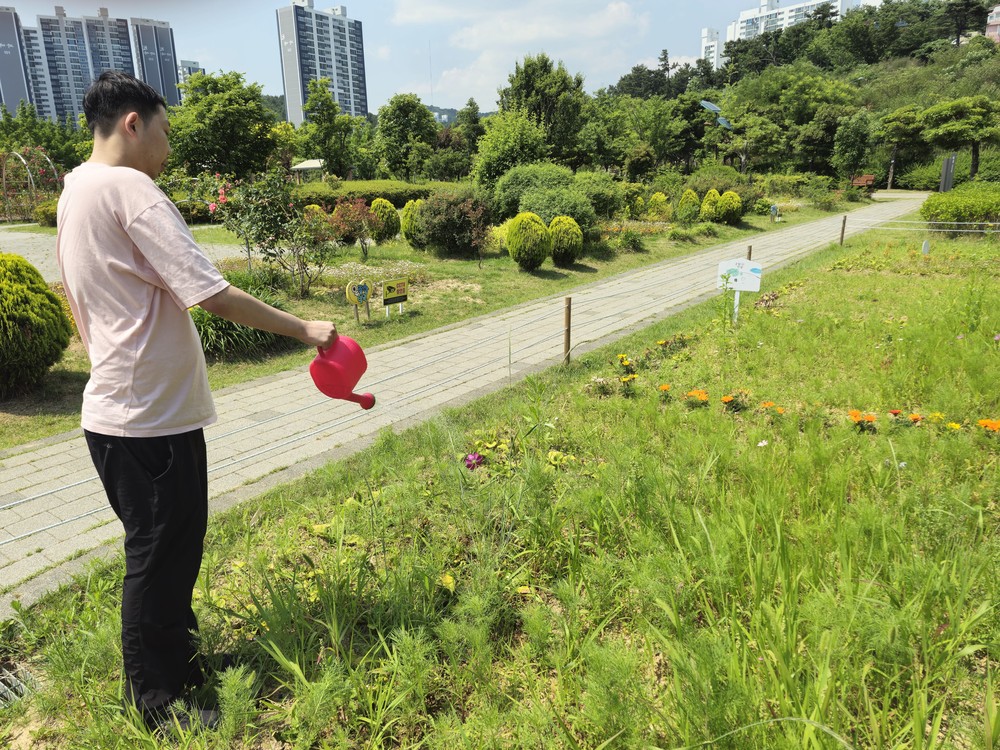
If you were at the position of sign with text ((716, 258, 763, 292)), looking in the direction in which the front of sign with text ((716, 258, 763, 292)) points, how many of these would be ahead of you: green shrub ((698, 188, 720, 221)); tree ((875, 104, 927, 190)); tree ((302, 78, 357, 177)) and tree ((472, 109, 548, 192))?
0

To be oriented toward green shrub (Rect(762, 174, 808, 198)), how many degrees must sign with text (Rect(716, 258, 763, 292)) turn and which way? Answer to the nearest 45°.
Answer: approximately 180°

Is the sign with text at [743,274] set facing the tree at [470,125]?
no

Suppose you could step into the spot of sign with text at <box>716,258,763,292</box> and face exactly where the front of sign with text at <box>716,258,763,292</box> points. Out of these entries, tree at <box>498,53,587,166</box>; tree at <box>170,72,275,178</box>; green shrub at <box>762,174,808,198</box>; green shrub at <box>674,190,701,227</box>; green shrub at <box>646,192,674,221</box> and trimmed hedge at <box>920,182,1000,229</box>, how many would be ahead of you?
0

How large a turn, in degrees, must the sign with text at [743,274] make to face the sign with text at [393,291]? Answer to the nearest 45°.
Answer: approximately 90° to its right

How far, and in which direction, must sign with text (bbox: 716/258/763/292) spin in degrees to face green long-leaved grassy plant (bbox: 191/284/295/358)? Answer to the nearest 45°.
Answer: approximately 90° to its right

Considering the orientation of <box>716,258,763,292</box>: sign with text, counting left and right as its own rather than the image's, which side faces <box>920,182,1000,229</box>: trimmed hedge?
back

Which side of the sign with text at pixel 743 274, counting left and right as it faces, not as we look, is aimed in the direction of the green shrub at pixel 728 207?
back

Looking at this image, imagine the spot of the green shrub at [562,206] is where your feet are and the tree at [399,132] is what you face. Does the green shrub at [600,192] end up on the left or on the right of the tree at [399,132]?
right

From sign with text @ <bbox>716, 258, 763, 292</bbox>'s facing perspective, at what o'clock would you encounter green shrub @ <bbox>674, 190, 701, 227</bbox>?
The green shrub is roughly at 6 o'clock from the sign with text.

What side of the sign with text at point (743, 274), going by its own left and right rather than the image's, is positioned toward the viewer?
front

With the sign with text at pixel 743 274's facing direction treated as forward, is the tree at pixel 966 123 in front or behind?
behind

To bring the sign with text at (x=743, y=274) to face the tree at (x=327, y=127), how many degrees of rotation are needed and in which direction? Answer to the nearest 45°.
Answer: approximately 135° to its right

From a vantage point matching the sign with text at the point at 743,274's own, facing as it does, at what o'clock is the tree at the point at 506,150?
The tree is roughly at 5 o'clock from the sign with text.

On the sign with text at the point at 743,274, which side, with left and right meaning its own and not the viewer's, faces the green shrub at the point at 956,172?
back

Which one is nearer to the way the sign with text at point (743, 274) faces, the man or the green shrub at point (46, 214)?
the man

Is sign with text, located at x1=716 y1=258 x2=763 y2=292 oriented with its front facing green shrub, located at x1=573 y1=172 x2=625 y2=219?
no

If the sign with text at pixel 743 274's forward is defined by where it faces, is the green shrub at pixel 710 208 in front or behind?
behind
